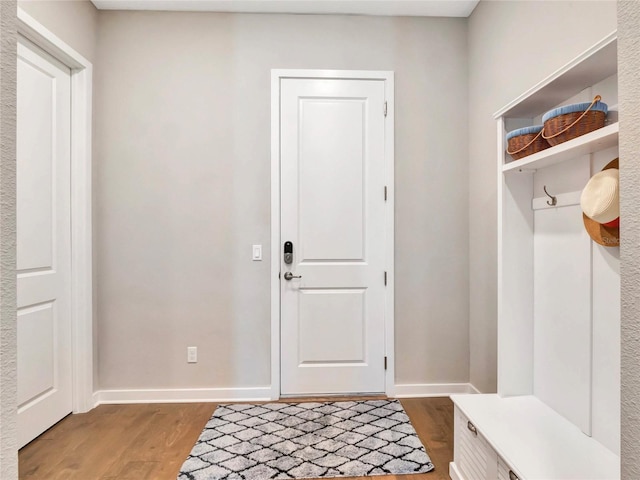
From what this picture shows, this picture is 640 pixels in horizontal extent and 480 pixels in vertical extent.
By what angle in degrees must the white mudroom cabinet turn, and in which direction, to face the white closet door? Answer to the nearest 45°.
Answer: approximately 45° to its right

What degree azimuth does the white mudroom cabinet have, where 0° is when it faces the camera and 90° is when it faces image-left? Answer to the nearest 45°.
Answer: approximately 45°

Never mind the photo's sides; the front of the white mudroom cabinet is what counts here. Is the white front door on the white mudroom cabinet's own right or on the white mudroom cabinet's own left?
on the white mudroom cabinet's own right

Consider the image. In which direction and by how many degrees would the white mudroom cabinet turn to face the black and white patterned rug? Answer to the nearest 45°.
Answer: approximately 45° to its right

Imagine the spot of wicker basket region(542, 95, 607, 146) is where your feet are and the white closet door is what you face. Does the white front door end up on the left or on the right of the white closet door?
right
